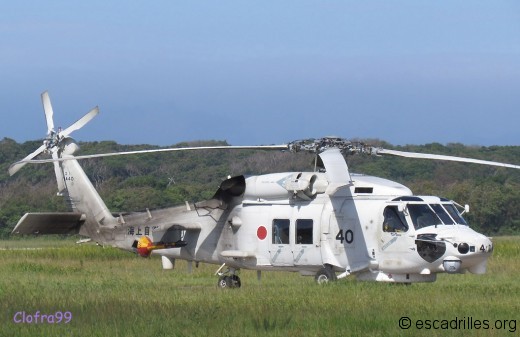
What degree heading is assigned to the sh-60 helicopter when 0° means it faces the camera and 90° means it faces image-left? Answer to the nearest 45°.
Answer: approximately 315°
